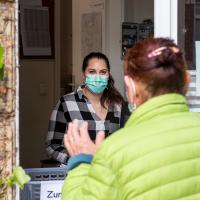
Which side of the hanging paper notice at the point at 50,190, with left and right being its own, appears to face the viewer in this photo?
front

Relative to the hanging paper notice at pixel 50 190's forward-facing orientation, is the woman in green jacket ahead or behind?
ahead

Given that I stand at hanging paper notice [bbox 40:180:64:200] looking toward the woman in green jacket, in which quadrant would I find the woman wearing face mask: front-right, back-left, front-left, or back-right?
back-left

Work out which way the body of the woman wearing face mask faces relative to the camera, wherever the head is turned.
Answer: toward the camera

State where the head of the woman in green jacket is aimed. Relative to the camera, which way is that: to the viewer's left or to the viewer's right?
to the viewer's left

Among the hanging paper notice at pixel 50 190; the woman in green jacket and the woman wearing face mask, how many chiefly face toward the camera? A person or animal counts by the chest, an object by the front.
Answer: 2

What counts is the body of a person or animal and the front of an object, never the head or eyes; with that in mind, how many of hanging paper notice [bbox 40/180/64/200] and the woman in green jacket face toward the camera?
1

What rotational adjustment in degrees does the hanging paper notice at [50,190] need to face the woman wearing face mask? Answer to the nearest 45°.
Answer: approximately 180°

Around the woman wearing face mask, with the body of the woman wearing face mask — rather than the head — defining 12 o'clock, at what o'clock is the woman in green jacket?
The woman in green jacket is roughly at 12 o'clock from the woman wearing face mask.

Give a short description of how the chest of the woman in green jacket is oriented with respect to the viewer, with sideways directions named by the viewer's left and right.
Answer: facing away from the viewer and to the left of the viewer

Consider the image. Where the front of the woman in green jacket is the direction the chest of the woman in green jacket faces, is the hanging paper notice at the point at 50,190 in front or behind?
in front

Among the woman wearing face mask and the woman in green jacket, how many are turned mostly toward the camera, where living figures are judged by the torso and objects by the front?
1
